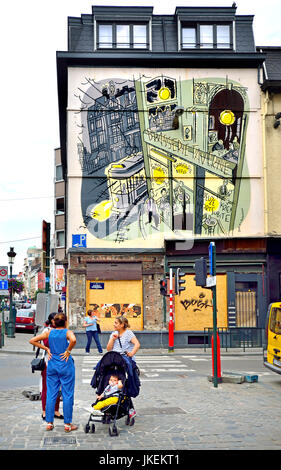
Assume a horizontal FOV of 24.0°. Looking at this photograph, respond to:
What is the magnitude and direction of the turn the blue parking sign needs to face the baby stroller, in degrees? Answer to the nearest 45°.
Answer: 0° — it already faces it

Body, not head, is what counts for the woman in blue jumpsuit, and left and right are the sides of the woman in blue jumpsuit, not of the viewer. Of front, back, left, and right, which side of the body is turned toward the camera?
back

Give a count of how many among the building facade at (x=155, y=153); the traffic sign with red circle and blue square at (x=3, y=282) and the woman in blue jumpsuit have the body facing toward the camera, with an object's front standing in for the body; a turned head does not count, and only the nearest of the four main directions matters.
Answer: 2

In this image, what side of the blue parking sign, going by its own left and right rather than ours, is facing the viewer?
front

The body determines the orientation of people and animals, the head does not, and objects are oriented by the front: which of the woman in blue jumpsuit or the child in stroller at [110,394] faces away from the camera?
the woman in blue jumpsuit

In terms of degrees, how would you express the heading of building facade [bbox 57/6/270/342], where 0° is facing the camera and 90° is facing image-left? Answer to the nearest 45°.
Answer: approximately 0°

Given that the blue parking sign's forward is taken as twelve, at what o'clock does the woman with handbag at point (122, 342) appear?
The woman with handbag is roughly at 12 o'clock from the blue parking sign.

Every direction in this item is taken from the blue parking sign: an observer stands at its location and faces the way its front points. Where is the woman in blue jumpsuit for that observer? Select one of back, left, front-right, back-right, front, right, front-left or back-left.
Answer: front

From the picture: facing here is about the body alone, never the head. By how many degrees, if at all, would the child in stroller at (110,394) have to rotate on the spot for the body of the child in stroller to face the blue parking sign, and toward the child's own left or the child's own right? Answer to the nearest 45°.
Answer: approximately 135° to the child's own right

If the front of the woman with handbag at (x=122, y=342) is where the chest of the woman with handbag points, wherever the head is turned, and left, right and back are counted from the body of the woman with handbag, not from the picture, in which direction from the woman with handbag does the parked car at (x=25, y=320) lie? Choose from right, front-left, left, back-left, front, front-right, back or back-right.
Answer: back-right

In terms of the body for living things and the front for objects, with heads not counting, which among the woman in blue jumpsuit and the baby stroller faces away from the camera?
the woman in blue jumpsuit
